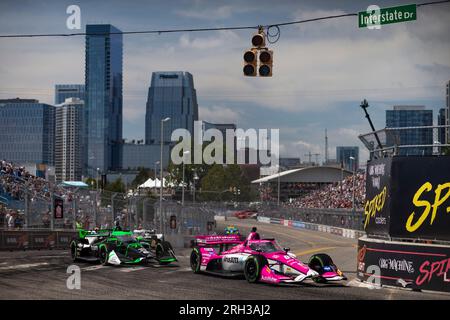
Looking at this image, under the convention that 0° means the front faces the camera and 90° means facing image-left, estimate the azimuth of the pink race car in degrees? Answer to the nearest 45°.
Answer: approximately 315°

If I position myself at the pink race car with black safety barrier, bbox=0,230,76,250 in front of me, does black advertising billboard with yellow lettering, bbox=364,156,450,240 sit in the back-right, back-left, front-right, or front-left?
back-right

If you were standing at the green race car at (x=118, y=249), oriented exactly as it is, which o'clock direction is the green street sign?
The green street sign is roughly at 12 o'clock from the green race car.

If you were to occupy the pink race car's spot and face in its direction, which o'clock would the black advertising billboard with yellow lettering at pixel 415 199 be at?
The black advertising billboard with yellow lettering is roughly at 11 o'clock from the pink race car.

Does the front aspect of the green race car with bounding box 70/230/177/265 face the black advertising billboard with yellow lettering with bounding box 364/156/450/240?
yes

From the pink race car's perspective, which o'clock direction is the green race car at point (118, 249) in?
The green race car is roughly at 6 o'clock from the pink race car.

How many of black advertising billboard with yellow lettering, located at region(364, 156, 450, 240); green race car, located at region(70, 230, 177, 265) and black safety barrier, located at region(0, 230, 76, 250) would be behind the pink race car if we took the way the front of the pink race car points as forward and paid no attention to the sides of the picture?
2

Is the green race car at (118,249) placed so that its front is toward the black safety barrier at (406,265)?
yes

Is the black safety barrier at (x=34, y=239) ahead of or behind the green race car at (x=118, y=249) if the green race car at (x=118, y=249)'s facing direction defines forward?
behind

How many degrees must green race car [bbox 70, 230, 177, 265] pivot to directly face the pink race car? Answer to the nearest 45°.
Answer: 0° — it already faces it
